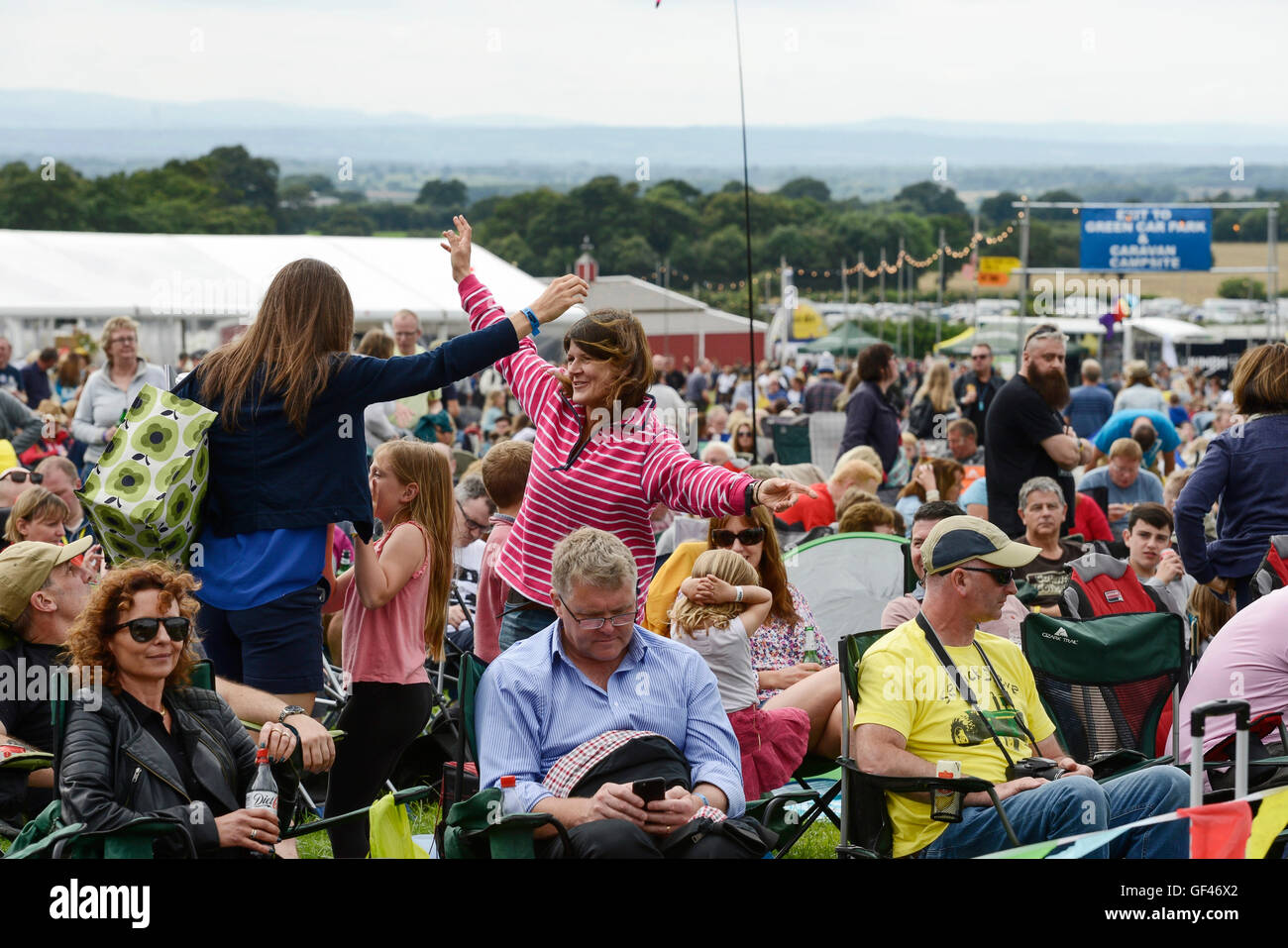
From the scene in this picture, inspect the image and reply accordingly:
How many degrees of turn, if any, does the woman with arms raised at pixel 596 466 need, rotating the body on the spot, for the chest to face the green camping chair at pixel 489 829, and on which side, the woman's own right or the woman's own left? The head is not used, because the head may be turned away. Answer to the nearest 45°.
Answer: approximately 45° to the woman's own left

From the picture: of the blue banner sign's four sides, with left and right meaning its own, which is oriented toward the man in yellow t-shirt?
front

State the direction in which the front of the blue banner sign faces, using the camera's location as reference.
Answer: facing the viewer

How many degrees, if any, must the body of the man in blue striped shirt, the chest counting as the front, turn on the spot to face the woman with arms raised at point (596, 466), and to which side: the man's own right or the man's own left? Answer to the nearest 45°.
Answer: approximately 180°

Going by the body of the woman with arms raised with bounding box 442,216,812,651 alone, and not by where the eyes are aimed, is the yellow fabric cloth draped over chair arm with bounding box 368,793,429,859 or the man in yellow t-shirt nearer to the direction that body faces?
the yellow fabric cloth draped over chair arm

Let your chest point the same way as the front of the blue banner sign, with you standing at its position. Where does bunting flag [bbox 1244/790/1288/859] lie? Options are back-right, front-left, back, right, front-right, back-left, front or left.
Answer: front

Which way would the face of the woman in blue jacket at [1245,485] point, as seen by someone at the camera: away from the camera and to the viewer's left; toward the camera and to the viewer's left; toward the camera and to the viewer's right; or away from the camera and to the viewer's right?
away from the camera and to the viewer's left

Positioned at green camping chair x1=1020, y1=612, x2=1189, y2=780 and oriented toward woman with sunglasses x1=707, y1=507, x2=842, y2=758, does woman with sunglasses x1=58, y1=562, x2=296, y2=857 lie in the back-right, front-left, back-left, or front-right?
front-left

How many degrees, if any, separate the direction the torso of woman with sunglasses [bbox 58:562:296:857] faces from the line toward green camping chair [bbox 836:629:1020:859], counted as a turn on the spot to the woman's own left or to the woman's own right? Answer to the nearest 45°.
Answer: approximately 45° to the woman's own left

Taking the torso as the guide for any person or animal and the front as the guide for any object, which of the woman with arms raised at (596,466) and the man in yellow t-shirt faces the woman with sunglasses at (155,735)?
the woman with arms raised

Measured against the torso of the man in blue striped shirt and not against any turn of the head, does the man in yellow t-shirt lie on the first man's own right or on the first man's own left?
on the first man's own left
